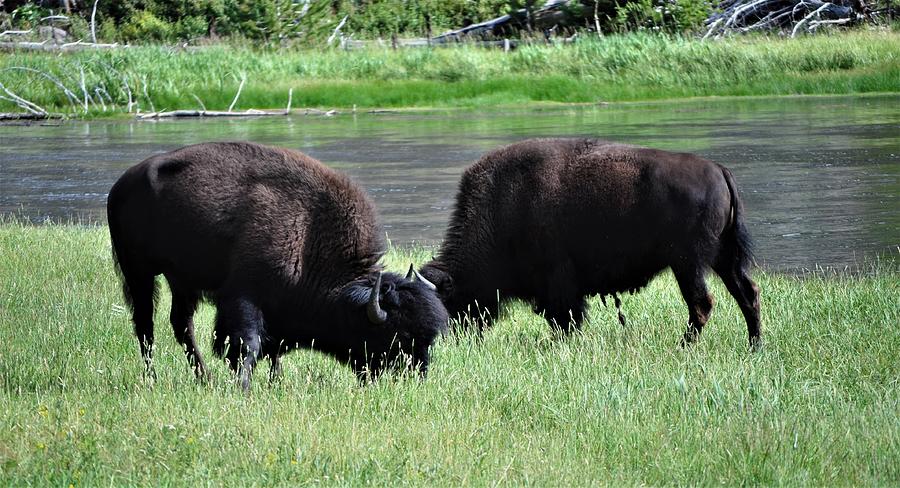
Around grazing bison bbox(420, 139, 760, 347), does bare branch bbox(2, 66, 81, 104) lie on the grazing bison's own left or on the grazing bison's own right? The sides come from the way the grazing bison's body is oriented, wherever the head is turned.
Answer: on the grazing bison's own right

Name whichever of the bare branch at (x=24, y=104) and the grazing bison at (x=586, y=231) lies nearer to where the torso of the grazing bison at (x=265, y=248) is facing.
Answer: the grazing bison

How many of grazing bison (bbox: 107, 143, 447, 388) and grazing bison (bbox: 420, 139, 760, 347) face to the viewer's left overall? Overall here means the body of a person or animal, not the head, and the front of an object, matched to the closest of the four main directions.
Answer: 1

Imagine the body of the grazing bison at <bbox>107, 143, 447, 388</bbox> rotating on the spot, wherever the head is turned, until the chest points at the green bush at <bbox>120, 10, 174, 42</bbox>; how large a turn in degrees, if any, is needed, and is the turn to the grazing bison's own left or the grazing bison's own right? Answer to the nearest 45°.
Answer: approximately 90° to the grazing bison's own left

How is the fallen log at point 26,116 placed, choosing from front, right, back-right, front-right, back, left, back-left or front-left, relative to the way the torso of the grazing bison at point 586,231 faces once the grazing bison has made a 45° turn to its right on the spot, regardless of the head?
front

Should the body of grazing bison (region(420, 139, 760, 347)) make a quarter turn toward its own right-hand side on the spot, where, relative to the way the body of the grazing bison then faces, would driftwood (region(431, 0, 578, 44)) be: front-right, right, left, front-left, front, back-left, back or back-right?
front

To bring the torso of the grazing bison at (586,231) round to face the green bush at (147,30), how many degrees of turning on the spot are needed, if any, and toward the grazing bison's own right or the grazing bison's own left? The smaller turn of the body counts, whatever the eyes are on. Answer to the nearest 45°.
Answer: approximately 45° to the grazing bison's own right

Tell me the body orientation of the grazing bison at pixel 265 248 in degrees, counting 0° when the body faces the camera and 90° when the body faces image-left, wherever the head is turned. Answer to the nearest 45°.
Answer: approximately 270°

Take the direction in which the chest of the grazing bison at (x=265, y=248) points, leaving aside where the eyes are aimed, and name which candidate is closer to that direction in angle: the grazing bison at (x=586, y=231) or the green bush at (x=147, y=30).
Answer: the grazing bison

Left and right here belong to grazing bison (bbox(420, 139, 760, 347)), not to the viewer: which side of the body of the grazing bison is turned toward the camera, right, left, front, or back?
left

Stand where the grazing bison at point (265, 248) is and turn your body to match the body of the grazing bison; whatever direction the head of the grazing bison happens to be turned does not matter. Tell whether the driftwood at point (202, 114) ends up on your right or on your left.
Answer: on your left

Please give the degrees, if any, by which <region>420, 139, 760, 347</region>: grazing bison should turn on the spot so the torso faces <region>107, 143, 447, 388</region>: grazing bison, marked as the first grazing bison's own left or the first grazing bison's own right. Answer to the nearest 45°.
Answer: approximately 45° to the first grazing bison's own left

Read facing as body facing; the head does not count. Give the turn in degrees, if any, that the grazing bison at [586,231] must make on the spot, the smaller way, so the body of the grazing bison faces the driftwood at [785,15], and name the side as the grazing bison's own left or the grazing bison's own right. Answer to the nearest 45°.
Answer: approximately 90° to the grazing bison's own right

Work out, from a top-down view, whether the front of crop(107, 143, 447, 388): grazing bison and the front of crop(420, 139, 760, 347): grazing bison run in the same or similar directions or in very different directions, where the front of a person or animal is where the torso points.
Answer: very different directions

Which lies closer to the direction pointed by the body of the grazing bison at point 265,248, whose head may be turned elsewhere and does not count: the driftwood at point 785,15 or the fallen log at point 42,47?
the driftwood
